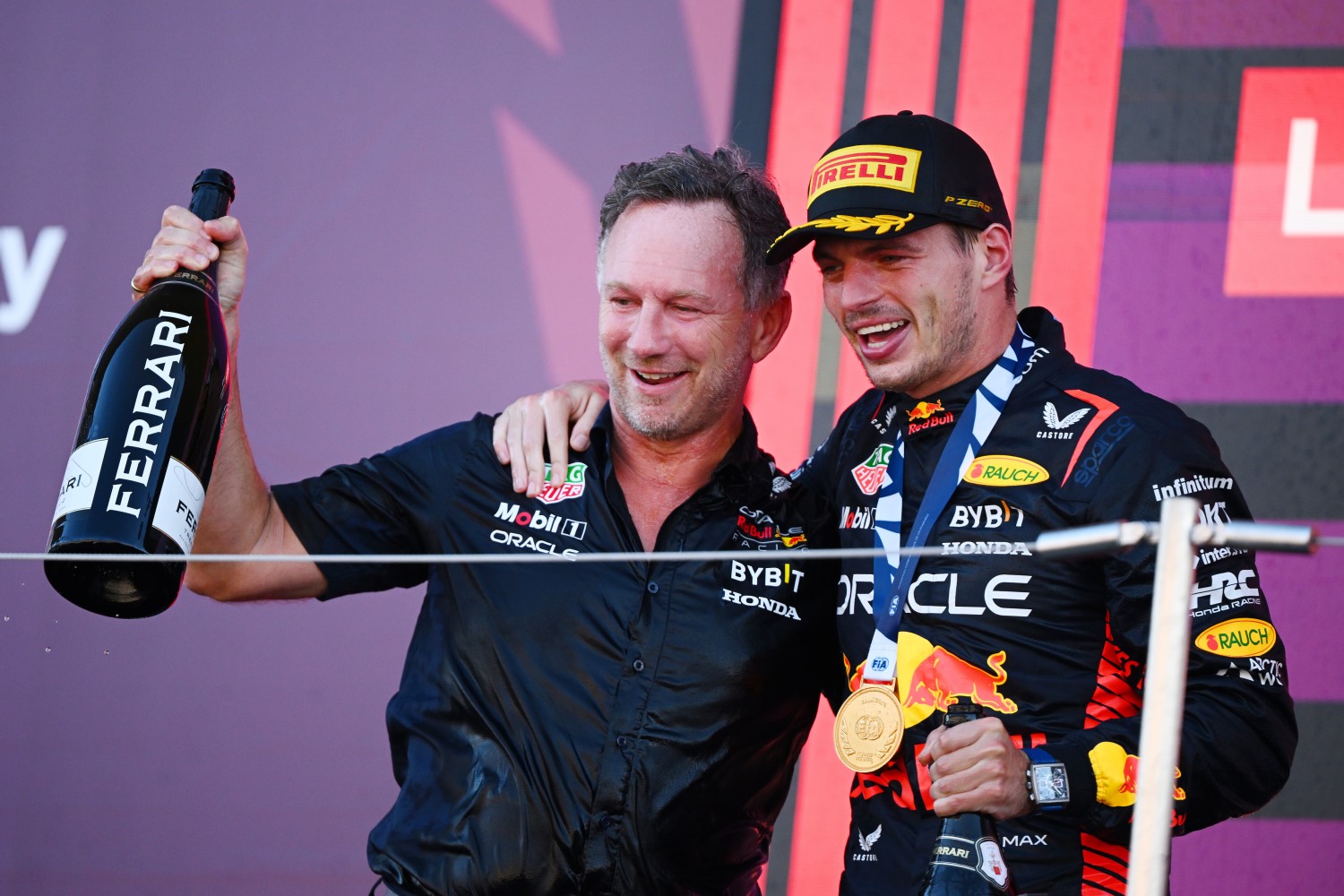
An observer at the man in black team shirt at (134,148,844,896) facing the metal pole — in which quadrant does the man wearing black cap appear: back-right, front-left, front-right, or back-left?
front-left

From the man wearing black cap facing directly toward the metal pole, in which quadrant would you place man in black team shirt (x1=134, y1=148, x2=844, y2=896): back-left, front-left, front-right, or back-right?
back-right

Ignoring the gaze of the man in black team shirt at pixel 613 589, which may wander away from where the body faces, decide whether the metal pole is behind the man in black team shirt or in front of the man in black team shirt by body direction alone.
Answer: in front

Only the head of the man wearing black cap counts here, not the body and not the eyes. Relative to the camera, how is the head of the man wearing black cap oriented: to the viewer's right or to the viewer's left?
to the viewer's left

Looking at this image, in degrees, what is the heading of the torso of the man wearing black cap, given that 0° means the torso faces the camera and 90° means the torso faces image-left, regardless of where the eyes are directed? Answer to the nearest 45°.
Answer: approximately 45°

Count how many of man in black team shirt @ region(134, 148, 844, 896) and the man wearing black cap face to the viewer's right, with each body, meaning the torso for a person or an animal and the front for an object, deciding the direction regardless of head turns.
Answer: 0

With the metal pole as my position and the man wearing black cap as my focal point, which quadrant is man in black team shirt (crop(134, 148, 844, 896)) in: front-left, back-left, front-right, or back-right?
front-left

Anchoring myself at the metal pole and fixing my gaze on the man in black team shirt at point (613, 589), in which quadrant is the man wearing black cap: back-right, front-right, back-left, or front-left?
front-right

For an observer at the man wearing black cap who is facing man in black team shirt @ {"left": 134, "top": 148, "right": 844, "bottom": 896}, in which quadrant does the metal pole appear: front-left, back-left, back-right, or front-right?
back-left

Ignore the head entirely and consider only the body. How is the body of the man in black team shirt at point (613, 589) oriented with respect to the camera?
toward the camera
